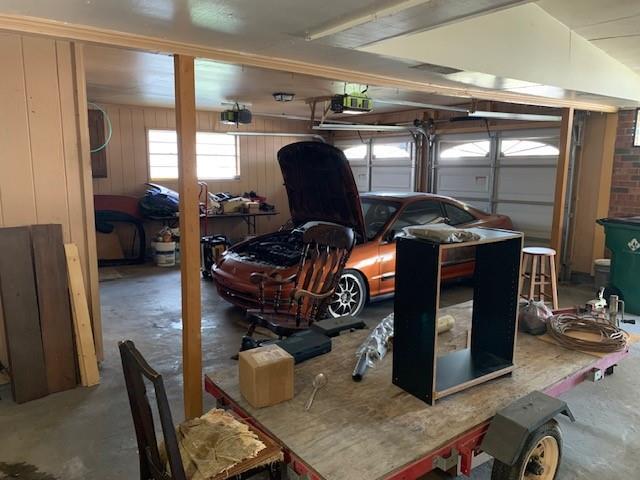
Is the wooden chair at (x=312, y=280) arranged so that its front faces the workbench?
no

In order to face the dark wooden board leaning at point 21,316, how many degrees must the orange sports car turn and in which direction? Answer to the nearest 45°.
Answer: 0° — it already faces it

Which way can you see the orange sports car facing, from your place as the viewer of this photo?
facing the viewer and to the left of the viewer

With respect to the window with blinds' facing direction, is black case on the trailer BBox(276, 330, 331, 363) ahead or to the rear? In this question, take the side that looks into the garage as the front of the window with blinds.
ahead

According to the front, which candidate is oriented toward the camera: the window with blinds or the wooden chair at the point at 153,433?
the window with blinds

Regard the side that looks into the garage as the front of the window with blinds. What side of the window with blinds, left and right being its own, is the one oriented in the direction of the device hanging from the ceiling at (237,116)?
front

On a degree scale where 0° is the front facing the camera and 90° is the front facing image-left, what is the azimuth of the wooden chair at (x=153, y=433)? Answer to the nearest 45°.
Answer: approximately 225°

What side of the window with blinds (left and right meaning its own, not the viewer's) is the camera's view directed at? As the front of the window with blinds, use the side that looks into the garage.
front

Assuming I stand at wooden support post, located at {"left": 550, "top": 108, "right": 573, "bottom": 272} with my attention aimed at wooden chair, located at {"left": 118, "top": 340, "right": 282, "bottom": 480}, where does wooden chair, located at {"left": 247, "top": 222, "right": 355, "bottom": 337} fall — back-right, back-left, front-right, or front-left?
front-right

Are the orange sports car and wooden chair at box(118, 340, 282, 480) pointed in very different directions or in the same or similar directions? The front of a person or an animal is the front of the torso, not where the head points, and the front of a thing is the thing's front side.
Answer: very different directions

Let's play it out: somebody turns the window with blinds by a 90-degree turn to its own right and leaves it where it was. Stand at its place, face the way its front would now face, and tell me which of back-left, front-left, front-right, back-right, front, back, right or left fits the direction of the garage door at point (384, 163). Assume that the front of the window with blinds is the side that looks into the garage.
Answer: back

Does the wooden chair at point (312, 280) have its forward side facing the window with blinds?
no

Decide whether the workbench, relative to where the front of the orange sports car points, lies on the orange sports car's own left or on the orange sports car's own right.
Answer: on the orange sports car's own right

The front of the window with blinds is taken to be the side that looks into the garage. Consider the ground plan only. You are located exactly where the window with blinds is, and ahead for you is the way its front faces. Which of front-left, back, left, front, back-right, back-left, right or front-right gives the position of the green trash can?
front-left

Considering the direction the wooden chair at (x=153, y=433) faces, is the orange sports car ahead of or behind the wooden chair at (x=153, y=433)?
ahead

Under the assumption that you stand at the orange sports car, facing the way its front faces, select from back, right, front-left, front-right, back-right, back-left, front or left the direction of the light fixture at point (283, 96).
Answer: right

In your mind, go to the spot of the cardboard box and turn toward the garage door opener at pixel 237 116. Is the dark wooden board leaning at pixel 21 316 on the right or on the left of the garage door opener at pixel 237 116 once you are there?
left
